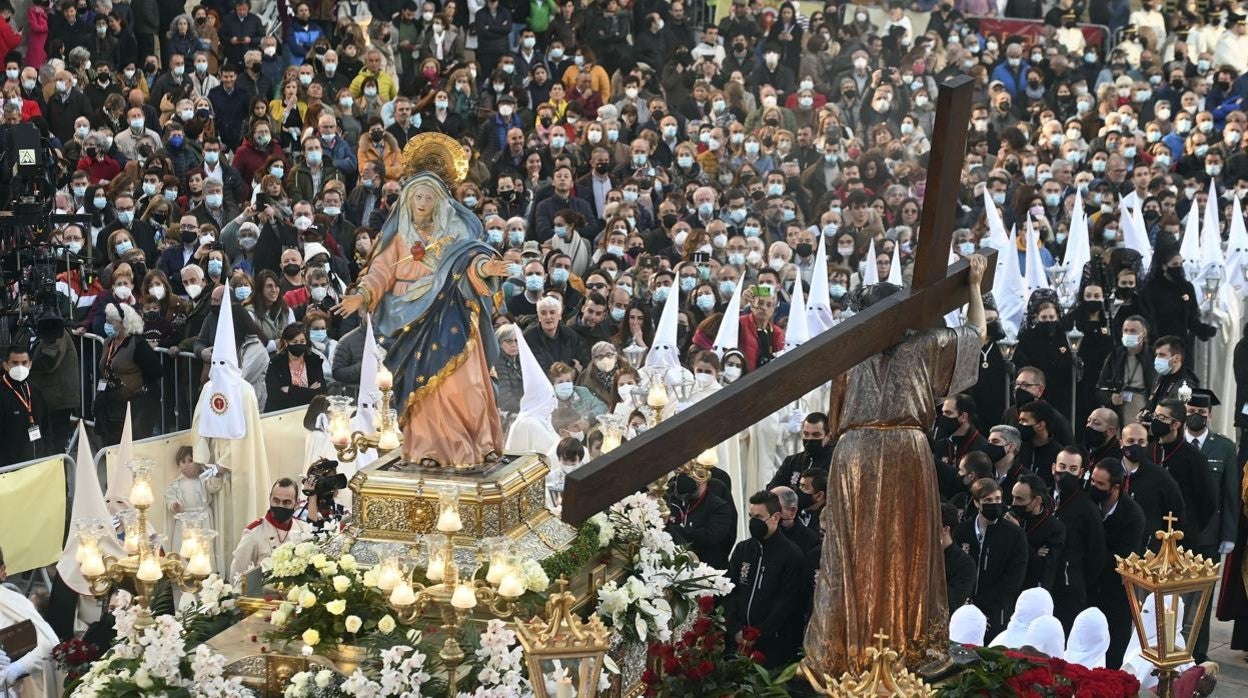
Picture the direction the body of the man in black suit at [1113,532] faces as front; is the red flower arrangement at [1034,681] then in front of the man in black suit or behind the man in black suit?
in front

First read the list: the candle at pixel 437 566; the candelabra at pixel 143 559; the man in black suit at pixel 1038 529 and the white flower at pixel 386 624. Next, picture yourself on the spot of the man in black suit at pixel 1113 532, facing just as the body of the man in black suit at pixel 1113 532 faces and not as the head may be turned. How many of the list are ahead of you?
4

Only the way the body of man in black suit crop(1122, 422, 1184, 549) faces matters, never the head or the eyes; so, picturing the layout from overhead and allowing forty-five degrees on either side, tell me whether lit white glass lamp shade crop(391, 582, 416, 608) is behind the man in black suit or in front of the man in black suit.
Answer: in front

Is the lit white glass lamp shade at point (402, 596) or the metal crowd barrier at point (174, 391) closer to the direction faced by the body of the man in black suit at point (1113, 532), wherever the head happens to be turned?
the lit white glass lamp shade

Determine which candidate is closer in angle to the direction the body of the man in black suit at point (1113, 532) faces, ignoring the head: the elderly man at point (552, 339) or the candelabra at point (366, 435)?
the candelabra

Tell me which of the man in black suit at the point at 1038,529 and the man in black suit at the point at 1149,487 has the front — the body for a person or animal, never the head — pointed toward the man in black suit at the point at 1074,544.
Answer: the man in black suit at the point at 1149,487

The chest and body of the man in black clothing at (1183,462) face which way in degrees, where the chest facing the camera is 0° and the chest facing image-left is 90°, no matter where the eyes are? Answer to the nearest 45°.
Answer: approximately 45°

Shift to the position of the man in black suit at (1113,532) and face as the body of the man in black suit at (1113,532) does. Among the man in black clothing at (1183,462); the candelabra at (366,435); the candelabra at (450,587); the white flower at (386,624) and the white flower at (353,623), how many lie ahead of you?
4

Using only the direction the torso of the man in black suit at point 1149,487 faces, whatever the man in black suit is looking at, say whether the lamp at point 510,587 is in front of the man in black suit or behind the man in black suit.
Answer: in front
